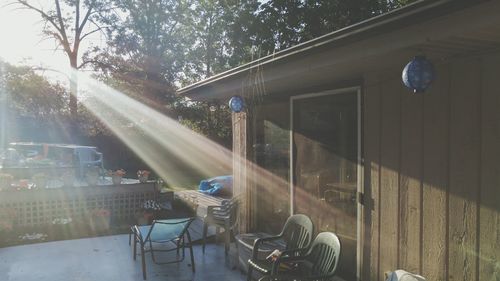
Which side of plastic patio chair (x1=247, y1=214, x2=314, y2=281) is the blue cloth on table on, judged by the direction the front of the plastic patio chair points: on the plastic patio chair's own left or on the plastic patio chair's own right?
on the plastic patio chair's own right

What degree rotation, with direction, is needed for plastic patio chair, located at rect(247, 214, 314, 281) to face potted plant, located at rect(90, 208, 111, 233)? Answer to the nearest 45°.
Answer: approximately 90° to its right

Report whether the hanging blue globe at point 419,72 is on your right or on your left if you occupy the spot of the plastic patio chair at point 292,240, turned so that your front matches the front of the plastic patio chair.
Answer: on your left

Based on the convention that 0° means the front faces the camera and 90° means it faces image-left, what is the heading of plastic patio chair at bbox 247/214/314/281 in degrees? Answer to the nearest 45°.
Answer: approximately 45°

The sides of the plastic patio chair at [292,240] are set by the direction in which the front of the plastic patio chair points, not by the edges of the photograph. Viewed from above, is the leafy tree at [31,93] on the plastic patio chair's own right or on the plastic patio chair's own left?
on the plastic patio chair's own right

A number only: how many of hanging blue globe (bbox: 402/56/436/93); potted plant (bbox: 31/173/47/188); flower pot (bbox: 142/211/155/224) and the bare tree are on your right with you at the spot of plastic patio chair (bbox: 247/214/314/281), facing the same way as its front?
3

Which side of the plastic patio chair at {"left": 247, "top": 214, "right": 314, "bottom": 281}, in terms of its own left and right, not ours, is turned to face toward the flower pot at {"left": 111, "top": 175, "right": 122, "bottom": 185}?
right

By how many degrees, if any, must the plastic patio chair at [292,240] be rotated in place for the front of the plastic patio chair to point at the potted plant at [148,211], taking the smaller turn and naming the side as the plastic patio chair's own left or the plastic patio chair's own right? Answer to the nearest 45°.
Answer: approximately 90° to the plastic patio chair's own right

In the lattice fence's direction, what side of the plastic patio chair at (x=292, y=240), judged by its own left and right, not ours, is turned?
right
